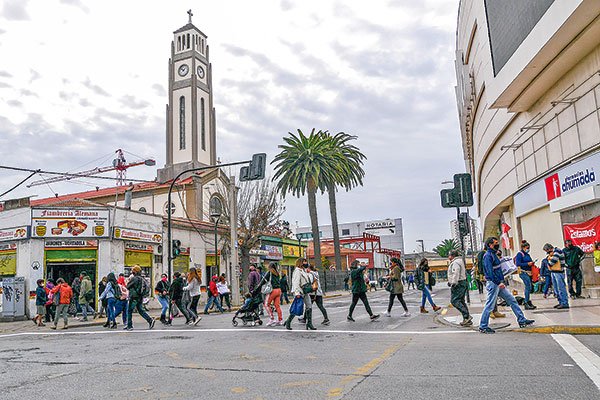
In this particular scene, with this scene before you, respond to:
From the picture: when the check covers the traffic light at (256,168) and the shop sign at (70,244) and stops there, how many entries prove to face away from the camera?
1

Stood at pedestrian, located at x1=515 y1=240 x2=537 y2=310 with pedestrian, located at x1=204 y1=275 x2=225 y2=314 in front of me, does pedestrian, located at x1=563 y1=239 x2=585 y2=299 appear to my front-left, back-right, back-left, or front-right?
back-right

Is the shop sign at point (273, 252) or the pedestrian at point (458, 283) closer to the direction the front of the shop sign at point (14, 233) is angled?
the pedestrian

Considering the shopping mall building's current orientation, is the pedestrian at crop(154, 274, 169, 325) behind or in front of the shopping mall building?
in front

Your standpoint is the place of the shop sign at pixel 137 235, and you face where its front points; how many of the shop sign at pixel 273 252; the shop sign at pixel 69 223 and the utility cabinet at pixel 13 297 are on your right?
2

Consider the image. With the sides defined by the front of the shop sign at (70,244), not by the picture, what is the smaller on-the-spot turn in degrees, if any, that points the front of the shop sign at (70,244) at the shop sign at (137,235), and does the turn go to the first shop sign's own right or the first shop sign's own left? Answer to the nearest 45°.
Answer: approximately 135° to the first shop sign's own left

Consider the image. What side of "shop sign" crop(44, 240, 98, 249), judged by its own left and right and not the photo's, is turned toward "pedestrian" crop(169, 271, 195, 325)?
front

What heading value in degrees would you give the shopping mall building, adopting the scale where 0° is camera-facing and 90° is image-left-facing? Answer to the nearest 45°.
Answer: approximately 45°

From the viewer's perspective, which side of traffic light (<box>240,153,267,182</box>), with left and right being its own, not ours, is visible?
back

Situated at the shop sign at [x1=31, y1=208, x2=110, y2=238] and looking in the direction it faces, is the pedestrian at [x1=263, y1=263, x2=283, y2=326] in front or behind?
in front

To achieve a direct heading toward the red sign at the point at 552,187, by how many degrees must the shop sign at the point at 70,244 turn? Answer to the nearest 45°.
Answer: approximately 45° to its left

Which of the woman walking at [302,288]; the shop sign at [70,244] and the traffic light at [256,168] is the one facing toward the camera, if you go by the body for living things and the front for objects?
the shop sign
